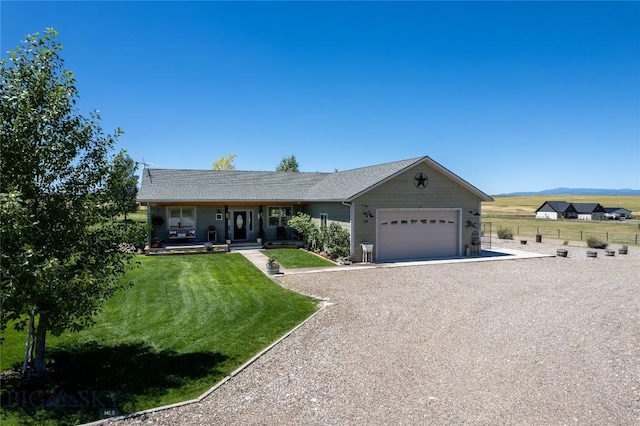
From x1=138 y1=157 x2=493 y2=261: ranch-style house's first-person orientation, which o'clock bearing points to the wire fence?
The wire fence is roughly at 8 o'clock from the ranch-style house.

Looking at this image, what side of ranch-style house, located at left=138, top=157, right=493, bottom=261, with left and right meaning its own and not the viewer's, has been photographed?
front
